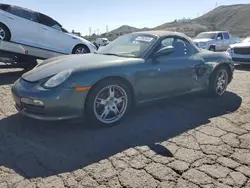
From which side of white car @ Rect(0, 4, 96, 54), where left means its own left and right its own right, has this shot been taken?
right

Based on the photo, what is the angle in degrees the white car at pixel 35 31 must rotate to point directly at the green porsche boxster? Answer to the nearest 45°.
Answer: approximately 90° to its right

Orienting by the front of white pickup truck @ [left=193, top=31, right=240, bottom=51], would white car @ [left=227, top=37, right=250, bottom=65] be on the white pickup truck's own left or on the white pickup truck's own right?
on the white pickup truck's own left

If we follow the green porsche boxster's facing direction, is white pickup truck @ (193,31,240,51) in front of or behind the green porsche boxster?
behind

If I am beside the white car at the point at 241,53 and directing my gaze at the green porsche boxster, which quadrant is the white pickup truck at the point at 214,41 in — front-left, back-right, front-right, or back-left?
back-right

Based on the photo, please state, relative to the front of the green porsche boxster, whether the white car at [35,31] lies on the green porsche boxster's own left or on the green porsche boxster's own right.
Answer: on the green porsche boxster's own right

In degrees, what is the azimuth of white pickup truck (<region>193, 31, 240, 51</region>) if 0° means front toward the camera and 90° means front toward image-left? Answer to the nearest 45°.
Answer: approximately 45°
